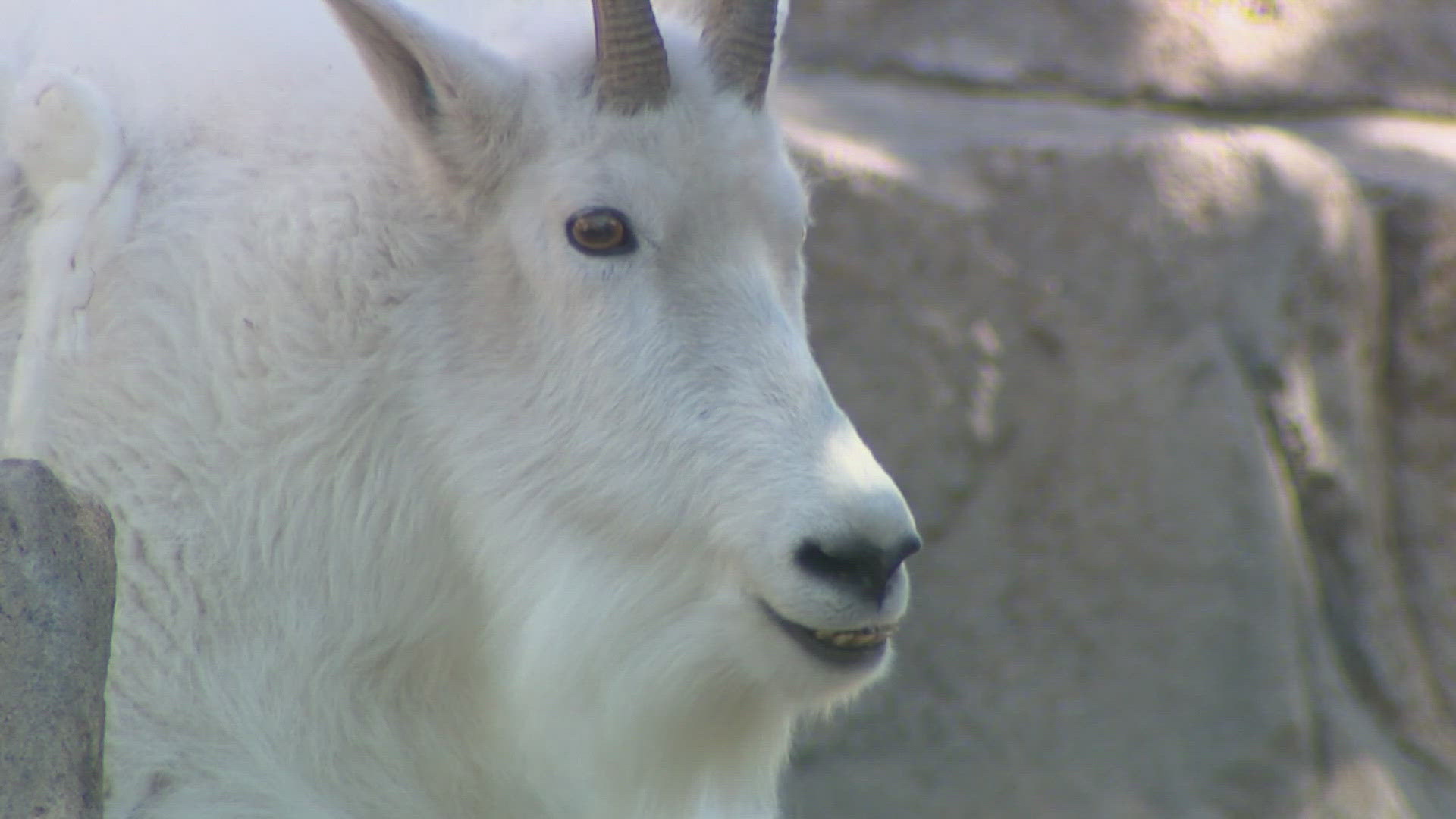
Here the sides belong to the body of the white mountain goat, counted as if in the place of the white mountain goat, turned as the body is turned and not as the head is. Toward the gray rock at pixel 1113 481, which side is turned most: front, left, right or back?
left

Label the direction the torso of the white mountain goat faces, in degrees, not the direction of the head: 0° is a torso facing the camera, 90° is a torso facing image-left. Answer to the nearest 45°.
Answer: approximately 315°

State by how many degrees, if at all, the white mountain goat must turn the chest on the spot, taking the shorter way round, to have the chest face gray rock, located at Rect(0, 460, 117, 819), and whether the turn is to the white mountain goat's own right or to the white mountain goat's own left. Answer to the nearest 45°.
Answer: approximately 90° to the white mountain goat's own right
